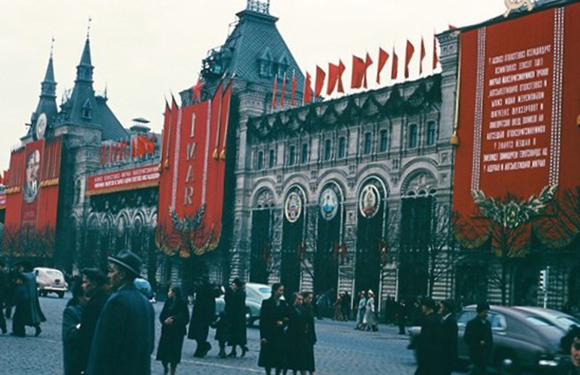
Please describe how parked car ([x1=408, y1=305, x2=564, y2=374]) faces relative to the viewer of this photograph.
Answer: facing away from the viewer and to the left of the viewer

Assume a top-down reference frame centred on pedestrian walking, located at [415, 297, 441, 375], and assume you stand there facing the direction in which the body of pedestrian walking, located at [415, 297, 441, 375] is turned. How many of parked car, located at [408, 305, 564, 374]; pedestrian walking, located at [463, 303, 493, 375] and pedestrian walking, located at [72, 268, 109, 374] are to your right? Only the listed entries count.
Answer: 2

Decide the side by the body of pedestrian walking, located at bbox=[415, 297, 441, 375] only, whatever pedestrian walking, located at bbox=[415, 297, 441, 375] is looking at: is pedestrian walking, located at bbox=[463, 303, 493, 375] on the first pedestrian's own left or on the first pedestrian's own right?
on the first pedestrian's own right

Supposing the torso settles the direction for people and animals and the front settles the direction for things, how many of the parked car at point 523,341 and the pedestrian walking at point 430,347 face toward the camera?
0

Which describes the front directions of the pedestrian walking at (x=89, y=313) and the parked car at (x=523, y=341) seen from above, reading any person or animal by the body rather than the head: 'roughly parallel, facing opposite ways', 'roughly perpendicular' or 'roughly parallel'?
roughly perpendicular

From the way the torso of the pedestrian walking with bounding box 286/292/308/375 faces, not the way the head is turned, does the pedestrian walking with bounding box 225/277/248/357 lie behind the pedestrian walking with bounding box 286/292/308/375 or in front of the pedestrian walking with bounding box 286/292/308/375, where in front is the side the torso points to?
behind

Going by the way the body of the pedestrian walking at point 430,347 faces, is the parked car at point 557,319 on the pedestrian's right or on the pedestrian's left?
on the pedestrian's right

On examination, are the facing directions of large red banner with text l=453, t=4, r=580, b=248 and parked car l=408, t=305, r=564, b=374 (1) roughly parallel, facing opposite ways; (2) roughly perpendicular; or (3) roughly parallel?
roughly perpendicular

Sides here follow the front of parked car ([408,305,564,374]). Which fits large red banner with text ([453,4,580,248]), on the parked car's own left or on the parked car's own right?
on the parked car's own right
